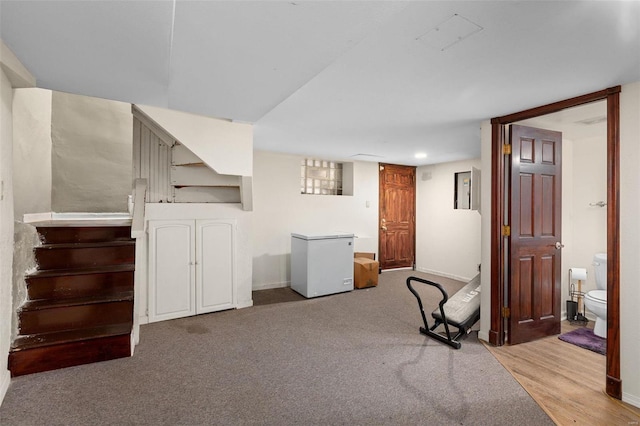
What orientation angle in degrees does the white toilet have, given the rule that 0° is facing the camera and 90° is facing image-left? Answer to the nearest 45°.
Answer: approximately 45°

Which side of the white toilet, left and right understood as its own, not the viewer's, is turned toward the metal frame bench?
front

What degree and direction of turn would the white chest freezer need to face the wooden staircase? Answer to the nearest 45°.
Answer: approximately 90° to its right

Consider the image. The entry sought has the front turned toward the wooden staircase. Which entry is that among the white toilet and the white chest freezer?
the white toilet

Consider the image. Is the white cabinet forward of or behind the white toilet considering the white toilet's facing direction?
forward

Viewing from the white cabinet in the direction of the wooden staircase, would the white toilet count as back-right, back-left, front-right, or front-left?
back-left

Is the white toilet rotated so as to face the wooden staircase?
yes

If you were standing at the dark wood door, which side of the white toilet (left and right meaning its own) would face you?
front

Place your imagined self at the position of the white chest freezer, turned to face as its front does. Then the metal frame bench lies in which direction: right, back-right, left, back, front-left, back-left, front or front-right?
front

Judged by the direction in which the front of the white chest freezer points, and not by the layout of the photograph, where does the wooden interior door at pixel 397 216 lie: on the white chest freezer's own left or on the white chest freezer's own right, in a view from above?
on the white chest freezer's own left

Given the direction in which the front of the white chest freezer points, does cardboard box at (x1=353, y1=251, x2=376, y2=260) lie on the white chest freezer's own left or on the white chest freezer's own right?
on the white chest freezer's own left

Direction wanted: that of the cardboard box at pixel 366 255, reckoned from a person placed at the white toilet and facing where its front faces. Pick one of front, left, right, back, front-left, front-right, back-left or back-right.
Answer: front-right

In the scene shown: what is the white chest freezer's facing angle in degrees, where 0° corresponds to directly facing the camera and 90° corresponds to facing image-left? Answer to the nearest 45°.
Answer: approximately 315°
